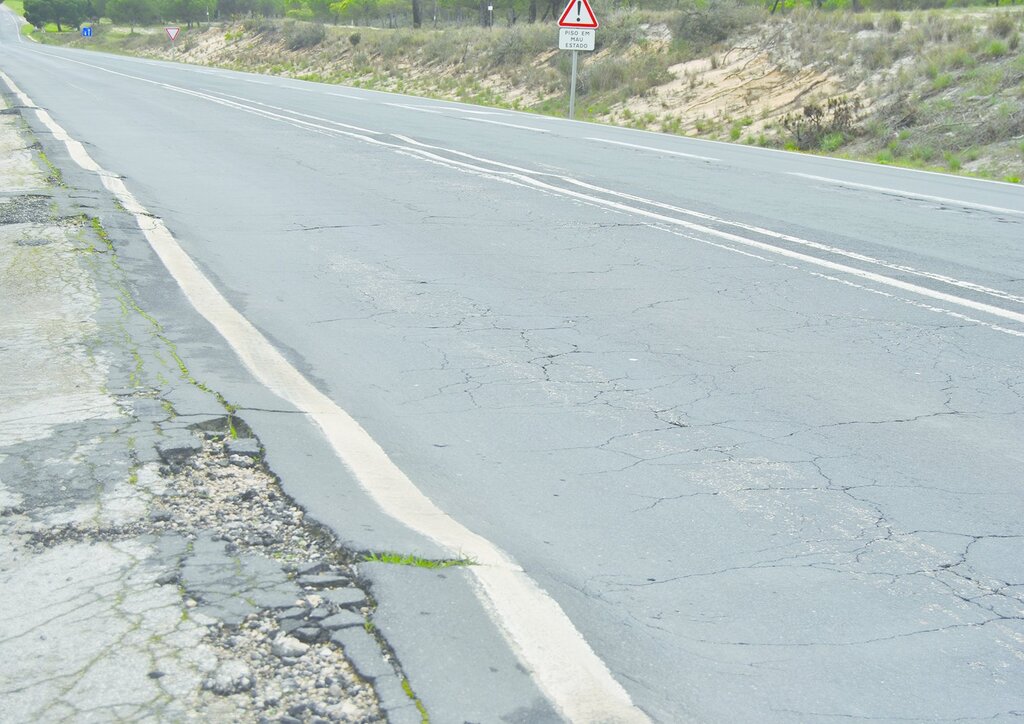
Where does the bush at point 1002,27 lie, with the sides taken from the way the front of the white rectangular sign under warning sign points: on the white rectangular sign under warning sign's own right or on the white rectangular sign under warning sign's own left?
on the white rectangular sign under warning sign's own left

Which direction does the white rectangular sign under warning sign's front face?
toward the camera

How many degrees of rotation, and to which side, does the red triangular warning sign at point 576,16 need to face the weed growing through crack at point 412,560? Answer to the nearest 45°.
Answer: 0° — it already faces it

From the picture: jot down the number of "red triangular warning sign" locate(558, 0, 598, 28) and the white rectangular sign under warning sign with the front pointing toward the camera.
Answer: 2

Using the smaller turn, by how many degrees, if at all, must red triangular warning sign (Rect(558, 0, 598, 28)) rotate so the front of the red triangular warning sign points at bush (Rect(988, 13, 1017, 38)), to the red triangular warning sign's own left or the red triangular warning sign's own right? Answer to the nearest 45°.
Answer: approximately 90° to the red triangular warning sign's own left

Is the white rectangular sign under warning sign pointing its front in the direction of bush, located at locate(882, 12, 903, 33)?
no

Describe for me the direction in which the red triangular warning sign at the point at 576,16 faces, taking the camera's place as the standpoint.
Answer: facing the viewer

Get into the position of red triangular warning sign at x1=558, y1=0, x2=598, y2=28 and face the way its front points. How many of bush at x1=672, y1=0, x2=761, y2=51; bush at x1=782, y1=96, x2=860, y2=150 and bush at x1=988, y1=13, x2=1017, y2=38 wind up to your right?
0

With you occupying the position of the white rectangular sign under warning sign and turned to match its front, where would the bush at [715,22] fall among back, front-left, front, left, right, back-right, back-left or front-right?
back-left

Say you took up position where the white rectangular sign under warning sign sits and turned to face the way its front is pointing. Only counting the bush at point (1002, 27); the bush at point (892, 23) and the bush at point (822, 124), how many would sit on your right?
0

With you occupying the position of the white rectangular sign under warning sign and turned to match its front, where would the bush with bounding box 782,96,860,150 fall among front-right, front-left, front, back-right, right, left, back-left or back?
front-left

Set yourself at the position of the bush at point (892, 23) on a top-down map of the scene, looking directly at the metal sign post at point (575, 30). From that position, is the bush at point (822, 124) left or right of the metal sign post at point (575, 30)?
left

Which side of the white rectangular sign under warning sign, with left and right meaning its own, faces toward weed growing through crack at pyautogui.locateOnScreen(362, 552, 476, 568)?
front

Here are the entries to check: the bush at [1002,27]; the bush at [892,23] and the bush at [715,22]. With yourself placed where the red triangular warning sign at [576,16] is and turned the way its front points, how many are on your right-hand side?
0

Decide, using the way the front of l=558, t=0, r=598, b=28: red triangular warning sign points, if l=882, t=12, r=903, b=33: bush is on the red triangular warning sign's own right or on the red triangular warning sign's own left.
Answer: on the red triangular warning sign's own left

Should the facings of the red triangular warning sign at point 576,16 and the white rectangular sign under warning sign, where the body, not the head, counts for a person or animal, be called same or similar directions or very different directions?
same or similar directions
